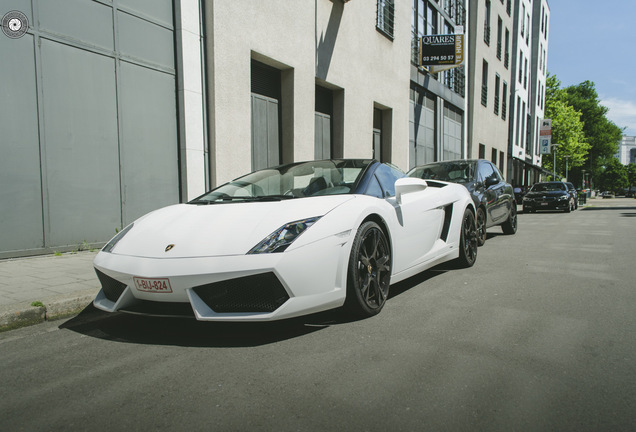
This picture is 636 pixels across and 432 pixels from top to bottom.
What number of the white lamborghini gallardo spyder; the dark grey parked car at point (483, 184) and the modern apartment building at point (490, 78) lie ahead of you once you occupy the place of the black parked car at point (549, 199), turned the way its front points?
2

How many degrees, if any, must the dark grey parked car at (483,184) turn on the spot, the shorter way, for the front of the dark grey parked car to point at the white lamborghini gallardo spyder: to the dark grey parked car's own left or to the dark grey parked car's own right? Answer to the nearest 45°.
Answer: approximately 45° to the dark grey parked car's own left

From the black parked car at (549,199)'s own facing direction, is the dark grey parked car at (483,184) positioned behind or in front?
in front

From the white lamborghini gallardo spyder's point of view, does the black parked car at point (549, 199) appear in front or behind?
behind

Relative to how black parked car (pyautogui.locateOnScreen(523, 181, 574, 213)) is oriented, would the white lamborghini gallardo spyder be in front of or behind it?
in front

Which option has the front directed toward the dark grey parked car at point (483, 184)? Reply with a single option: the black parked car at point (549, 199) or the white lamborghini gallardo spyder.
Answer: the black parked car at point (549, 199)

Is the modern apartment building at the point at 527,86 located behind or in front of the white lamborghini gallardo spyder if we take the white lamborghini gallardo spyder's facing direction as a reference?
behind

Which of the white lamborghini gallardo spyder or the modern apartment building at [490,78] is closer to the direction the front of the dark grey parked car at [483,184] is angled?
the white lamborghini gallardo spyder

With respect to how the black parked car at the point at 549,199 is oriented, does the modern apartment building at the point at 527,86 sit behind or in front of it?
behind

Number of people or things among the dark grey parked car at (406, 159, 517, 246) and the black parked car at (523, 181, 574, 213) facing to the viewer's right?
0

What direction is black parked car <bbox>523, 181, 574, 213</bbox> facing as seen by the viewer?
toward the camera

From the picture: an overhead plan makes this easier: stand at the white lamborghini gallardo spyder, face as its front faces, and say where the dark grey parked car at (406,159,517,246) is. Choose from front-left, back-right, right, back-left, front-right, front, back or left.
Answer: back

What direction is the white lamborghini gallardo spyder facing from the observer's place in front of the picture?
facing the viewer and to the left of the viewer

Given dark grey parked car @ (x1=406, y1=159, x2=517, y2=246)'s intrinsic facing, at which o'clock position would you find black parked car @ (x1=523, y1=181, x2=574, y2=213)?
black parked car @ (x1=523, y1=181, x2=574, y2=213) is roughly at 5 o'clock from dark grey parked car @ (x1=406, y1=159, x2=517, y2=246).

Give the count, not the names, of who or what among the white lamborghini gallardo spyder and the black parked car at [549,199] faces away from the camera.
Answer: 0

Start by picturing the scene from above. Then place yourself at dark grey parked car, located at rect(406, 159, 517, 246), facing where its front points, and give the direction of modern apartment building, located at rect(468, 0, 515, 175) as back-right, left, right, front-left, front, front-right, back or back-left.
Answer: back-right
